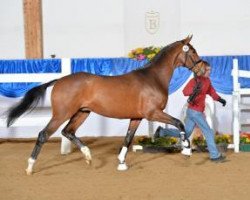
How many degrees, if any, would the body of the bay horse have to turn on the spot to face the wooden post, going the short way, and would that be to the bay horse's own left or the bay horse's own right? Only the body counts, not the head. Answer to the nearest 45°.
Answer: approximately 90° to the bay horse's own left

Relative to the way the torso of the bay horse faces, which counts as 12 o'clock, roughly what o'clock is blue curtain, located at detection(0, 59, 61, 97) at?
The blue curtain is roughly at 8 o'clock from the bay horse.

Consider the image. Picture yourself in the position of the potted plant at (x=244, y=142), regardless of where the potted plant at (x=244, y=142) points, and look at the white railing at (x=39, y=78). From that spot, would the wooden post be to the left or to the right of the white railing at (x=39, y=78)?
right

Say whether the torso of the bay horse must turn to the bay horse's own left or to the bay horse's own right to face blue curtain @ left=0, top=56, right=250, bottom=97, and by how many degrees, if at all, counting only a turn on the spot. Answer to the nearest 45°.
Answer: approximately 90° to the bay horse's own left

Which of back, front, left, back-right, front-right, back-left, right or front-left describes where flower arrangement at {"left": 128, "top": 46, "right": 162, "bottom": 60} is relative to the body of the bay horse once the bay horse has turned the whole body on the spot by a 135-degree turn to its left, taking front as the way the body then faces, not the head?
front-right

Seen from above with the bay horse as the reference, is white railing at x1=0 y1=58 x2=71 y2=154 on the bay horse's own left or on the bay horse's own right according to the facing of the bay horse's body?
on the bay horse's own left

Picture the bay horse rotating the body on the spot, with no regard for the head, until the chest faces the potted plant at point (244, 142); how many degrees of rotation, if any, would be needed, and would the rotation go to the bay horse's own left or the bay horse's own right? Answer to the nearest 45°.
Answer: approximately 45° to the bay horse's own left

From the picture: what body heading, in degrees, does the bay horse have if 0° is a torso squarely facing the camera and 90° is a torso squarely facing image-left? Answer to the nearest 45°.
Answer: approximately 270°

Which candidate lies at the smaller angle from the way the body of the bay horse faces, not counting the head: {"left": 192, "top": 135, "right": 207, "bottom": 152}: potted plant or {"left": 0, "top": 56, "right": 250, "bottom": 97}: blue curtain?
the potted plant

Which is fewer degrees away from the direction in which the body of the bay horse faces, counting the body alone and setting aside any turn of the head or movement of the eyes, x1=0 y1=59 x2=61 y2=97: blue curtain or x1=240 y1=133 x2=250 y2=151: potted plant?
the potted plant

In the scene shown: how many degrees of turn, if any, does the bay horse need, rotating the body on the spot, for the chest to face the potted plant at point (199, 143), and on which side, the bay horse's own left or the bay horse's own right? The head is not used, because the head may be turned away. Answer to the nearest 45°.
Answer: approximately 45° to the bay horse's own left
